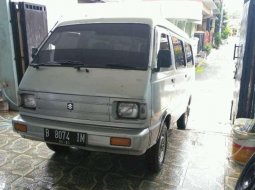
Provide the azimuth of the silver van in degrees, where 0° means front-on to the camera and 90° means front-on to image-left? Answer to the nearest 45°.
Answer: approximately 45°
